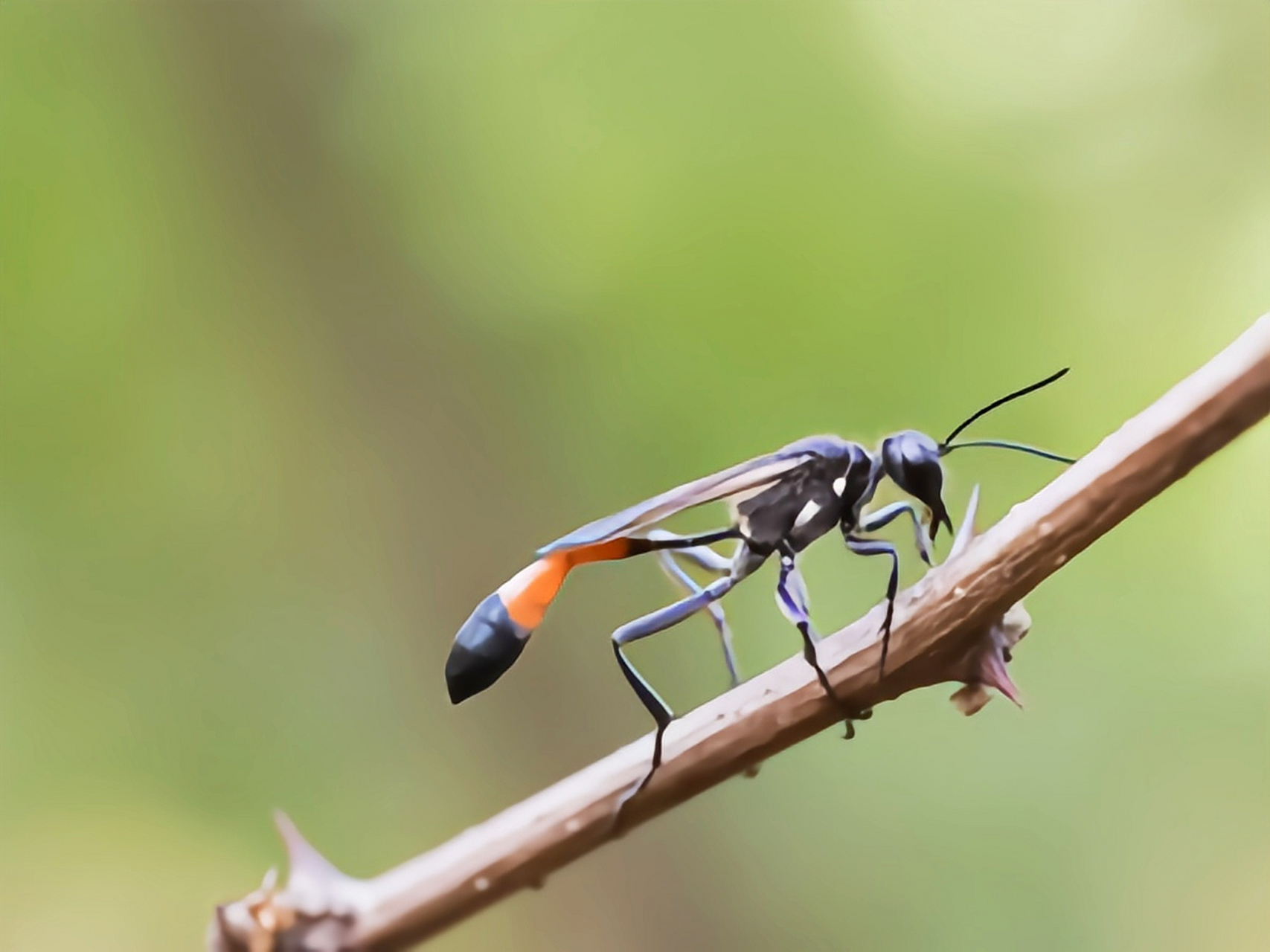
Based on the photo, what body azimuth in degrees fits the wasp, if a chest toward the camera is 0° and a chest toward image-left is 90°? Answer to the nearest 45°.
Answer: approximately 270°
